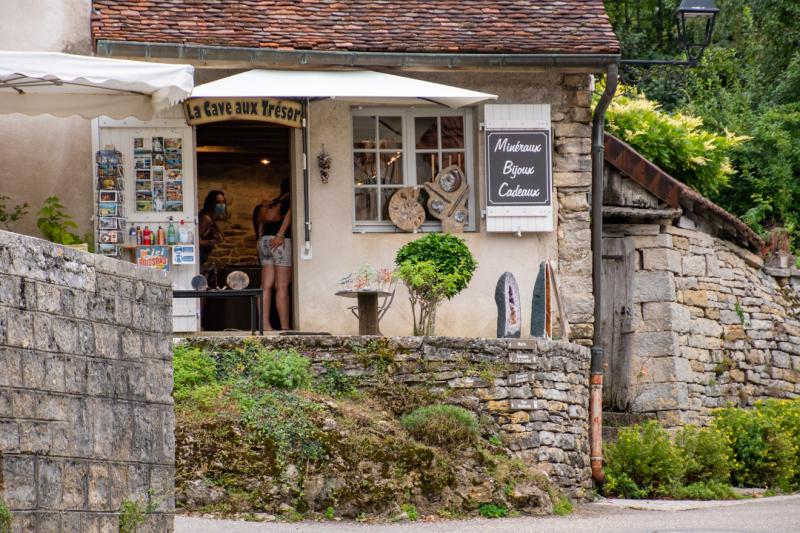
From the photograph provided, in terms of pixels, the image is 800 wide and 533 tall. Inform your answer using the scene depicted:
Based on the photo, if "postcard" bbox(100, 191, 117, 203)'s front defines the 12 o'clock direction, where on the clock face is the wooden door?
The wooden door is roughly at 9 o'clock from the postcard.

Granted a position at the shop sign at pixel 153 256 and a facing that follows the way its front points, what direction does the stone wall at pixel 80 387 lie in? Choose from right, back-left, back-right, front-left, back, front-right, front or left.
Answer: front

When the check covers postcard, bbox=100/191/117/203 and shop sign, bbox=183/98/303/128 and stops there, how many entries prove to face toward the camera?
2

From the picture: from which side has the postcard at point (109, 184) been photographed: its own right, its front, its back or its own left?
front

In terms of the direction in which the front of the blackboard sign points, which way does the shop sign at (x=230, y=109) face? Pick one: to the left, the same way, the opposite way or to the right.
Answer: the same way

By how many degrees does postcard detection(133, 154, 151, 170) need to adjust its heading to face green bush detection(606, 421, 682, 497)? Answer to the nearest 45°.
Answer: approximately 90° to its left

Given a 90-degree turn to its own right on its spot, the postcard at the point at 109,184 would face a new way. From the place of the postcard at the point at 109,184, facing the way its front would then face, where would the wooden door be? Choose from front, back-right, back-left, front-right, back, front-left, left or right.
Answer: back

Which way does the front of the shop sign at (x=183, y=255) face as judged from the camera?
facing the viewer

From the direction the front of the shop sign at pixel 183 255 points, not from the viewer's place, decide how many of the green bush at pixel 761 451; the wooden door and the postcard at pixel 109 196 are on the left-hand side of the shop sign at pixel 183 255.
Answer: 2

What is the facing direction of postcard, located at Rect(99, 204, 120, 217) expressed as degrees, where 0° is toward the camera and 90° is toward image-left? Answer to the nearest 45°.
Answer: approximately 0°

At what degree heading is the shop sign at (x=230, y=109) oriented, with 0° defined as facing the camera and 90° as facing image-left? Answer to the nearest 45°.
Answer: approximately 0°

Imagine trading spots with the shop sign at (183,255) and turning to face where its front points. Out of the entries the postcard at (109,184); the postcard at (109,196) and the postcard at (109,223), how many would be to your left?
0

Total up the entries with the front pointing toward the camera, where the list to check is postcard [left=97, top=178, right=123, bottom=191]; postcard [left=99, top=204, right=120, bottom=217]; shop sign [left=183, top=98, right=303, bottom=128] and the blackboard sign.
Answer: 4

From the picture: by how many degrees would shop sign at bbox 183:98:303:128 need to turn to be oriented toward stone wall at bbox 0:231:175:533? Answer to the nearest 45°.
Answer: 0° — it already faces it

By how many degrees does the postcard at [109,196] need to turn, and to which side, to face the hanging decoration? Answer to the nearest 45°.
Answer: approximately 90° to its left

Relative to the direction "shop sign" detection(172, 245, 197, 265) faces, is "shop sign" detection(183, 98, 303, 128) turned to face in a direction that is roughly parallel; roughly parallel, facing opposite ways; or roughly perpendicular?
roughly parallel

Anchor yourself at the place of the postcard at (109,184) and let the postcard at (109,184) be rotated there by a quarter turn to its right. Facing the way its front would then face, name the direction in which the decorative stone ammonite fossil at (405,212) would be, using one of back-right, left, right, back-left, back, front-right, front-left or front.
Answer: back

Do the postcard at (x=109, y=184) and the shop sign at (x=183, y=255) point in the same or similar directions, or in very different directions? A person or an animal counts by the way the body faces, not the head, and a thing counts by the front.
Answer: same or similar directions

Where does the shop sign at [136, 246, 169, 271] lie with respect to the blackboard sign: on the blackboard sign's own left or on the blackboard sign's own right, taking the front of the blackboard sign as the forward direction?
on the blackboard sign's own right

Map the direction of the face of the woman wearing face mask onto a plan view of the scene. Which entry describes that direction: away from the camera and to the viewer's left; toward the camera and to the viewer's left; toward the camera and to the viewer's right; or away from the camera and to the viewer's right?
toward the camera and to the viewer's right
